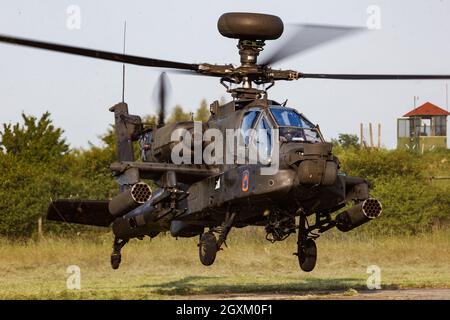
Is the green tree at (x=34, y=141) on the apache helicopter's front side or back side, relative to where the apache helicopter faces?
on the back side

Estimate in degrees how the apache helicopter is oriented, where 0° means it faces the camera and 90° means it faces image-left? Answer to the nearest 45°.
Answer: approximately 315°
